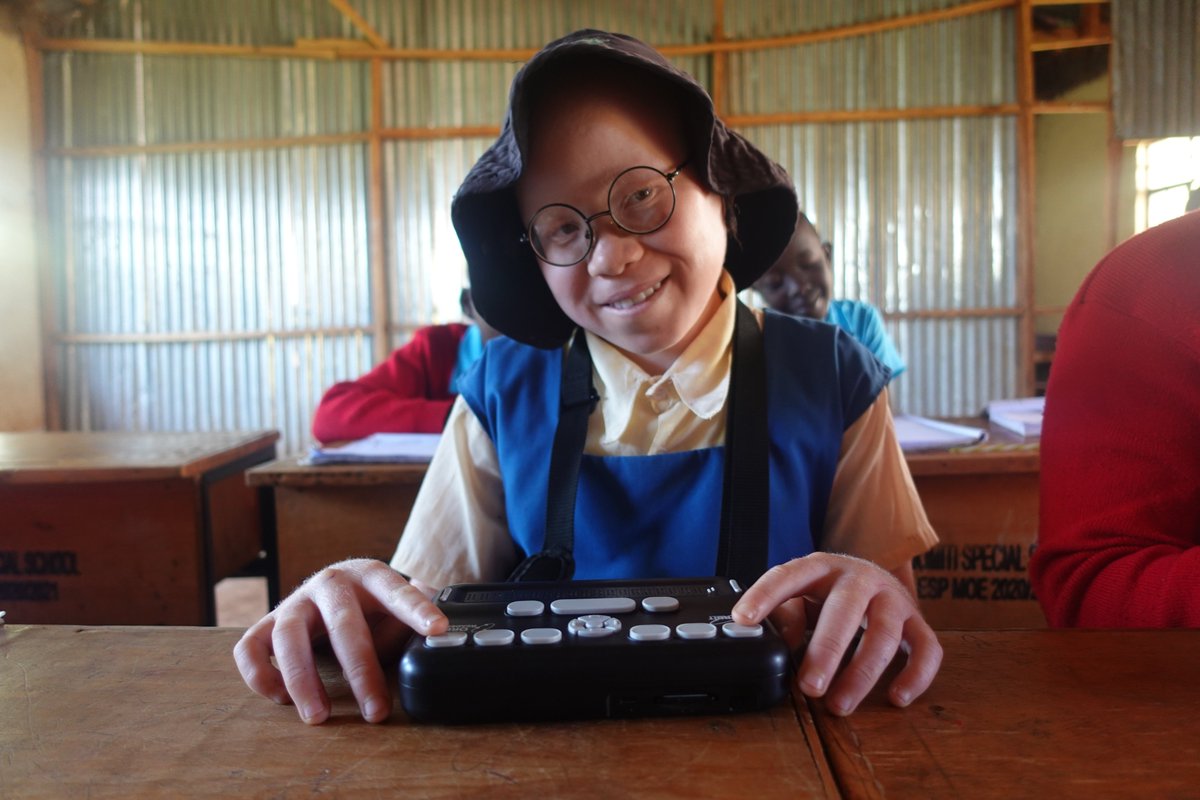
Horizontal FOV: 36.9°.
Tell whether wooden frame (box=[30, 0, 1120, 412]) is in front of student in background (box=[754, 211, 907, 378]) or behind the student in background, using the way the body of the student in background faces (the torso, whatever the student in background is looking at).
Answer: behind

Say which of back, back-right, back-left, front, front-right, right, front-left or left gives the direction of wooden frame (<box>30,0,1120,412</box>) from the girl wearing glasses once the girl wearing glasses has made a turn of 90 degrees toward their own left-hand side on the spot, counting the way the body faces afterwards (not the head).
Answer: left

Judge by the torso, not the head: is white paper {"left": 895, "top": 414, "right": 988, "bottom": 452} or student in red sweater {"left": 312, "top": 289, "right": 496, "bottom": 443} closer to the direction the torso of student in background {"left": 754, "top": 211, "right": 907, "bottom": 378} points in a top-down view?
the white paper

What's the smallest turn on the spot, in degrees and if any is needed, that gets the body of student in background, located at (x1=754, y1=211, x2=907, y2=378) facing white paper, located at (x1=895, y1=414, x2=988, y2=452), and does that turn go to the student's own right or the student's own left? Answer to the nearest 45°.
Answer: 0° — they already face it

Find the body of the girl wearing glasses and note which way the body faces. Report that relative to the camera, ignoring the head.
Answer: toward the camera

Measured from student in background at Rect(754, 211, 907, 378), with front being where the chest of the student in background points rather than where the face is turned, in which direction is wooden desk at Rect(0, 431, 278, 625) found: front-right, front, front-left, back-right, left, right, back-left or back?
front-right
